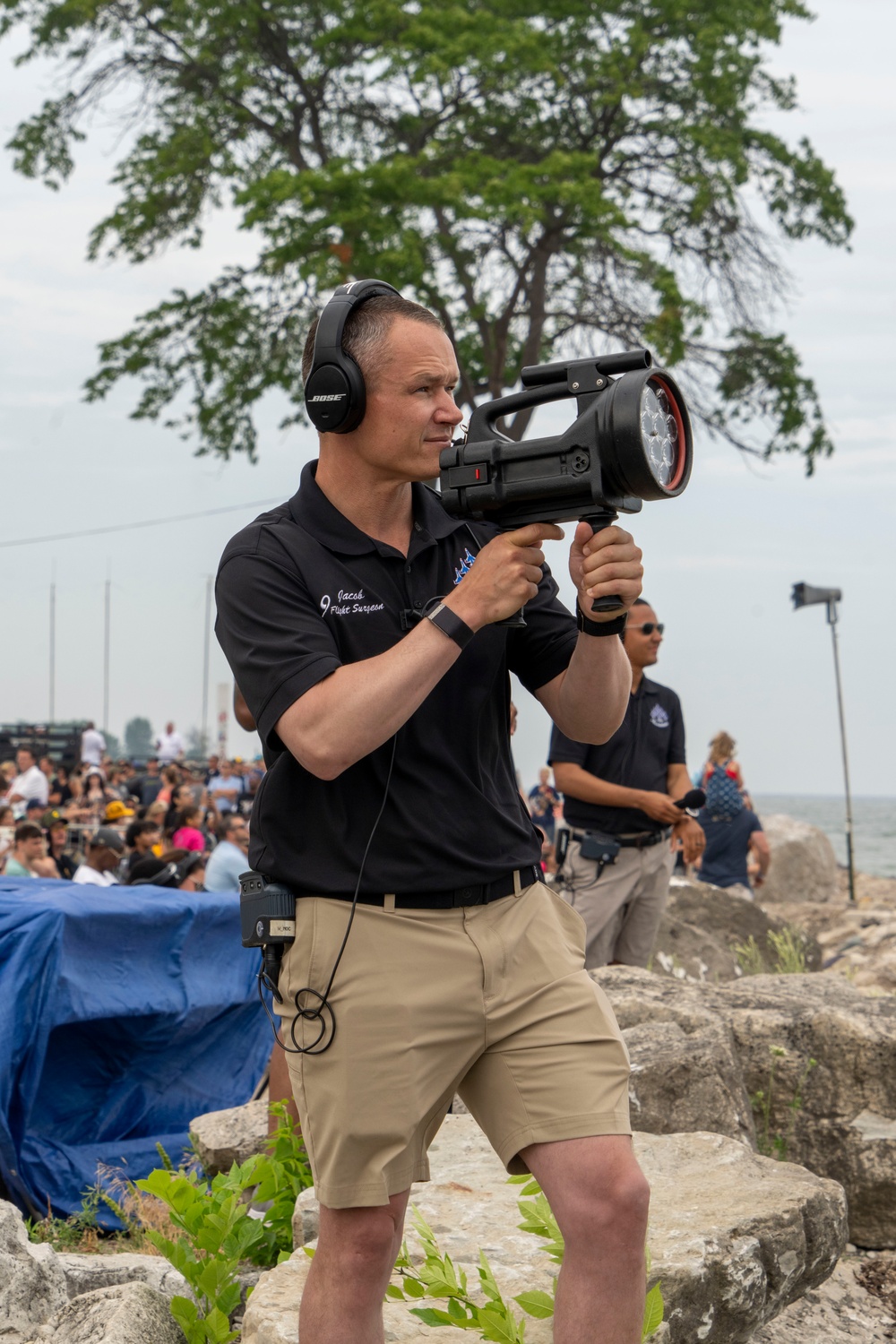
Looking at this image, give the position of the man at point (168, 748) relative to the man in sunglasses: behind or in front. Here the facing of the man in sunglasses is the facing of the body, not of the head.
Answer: behind

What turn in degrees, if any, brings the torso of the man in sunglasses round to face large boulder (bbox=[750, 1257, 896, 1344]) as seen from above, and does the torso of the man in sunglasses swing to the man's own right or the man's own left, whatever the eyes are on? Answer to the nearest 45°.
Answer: approximately 45° to the man's own right

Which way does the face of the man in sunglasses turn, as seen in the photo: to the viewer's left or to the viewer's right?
to the viewer's right

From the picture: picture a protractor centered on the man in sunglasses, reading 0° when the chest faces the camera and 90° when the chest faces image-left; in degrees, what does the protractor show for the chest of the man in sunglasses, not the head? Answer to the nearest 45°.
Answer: approximately 315°
